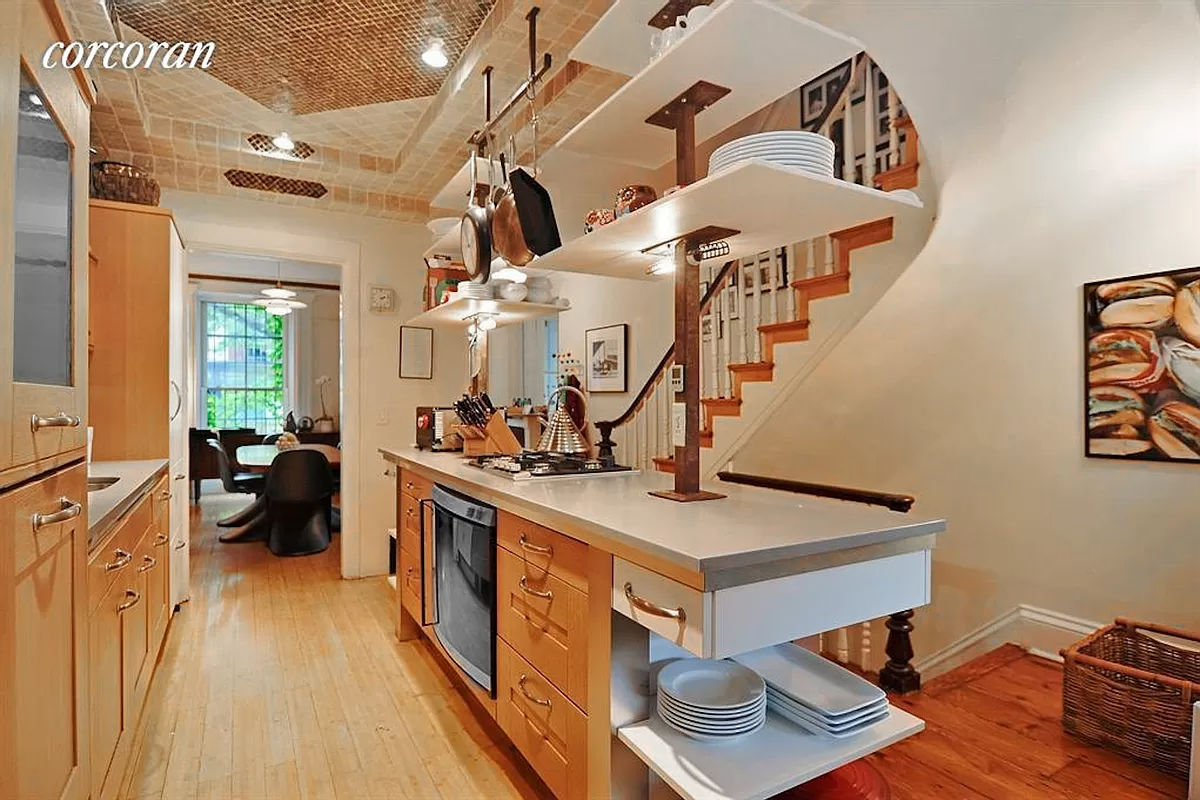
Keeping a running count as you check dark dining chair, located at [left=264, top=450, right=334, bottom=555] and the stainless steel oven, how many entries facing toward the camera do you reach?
0

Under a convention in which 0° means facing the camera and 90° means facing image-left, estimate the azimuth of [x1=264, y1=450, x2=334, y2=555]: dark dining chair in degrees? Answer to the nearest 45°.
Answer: approximately 180°

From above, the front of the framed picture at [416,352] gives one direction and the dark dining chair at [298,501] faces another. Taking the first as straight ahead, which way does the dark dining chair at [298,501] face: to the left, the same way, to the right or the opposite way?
the opposite way

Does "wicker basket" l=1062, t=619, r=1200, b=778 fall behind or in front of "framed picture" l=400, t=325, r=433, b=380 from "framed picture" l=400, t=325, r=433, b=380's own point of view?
in front

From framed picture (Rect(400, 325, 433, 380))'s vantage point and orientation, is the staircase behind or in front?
in front

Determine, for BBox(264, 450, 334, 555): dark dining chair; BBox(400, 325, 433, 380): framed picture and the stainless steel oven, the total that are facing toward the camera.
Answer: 1

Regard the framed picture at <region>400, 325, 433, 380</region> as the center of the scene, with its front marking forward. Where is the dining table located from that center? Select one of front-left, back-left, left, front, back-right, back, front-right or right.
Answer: back-right

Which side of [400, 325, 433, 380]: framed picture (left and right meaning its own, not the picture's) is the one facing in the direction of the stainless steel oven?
front

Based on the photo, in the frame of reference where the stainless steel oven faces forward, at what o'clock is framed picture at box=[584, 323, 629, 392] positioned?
The framed picture is roughly at 4 o'clock from the stainless steel oven.

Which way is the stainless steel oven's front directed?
to the viewer's left

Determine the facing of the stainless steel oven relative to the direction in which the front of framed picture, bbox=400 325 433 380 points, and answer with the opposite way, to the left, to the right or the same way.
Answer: to the right

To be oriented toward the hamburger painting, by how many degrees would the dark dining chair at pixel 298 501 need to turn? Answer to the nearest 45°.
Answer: approximately 135° to its right

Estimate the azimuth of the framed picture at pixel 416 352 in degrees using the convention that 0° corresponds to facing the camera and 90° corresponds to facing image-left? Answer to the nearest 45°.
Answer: approximately 0°

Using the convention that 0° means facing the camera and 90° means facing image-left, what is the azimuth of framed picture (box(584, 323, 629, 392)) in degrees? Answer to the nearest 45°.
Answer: approximately 45°
